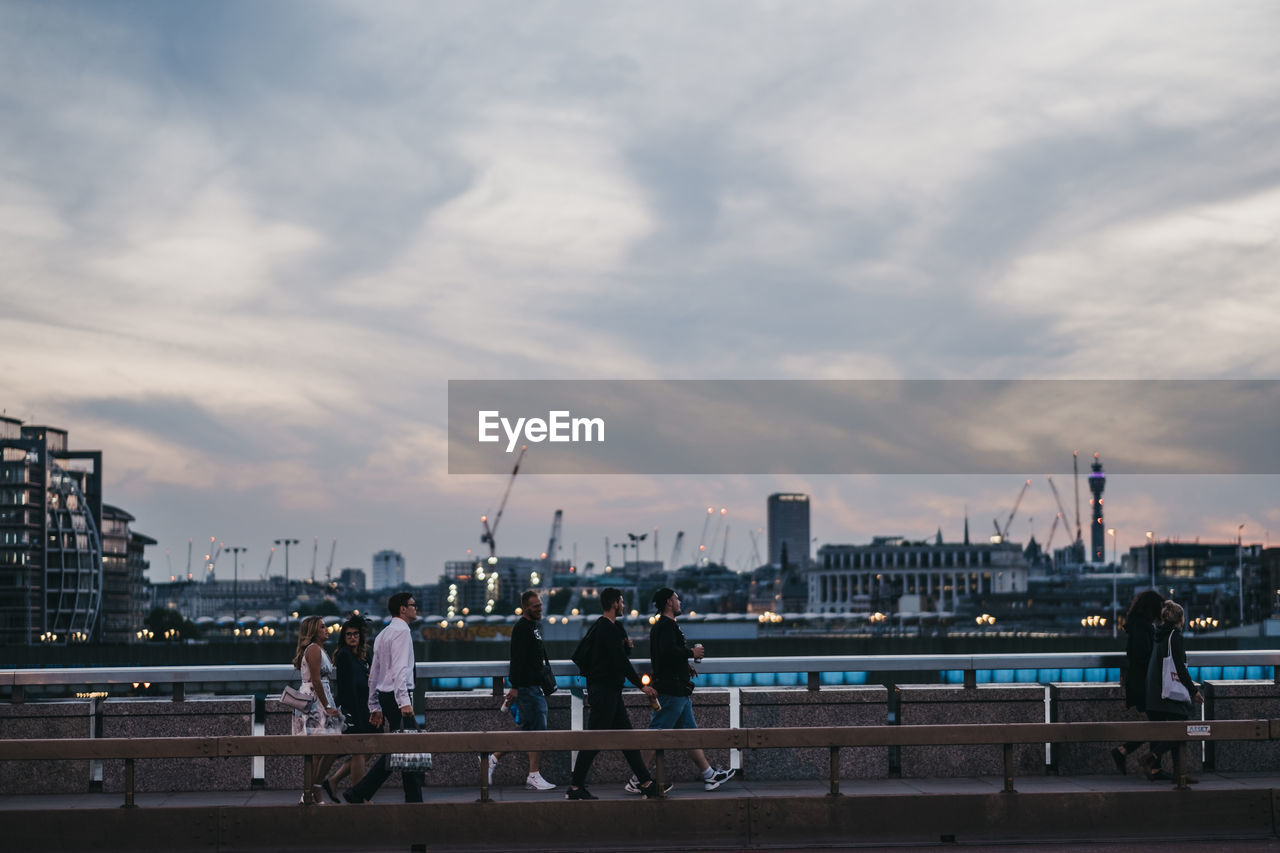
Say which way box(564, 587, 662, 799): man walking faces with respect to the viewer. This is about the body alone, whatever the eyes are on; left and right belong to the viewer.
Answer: facing to the right of the viewer

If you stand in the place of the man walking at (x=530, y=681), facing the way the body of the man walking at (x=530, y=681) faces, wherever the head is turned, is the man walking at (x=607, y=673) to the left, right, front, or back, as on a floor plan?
front

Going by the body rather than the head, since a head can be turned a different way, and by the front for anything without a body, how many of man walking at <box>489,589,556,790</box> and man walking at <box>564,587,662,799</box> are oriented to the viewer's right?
2

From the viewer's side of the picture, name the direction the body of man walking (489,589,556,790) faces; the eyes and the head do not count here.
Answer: to the viewer's right

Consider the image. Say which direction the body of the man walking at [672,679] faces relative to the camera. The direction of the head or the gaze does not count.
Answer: to the viewer's right

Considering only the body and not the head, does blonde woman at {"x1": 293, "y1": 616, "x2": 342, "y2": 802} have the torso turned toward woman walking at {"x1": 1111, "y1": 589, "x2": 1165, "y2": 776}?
yes

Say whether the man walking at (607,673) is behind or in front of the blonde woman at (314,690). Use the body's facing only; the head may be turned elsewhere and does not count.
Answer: in front
